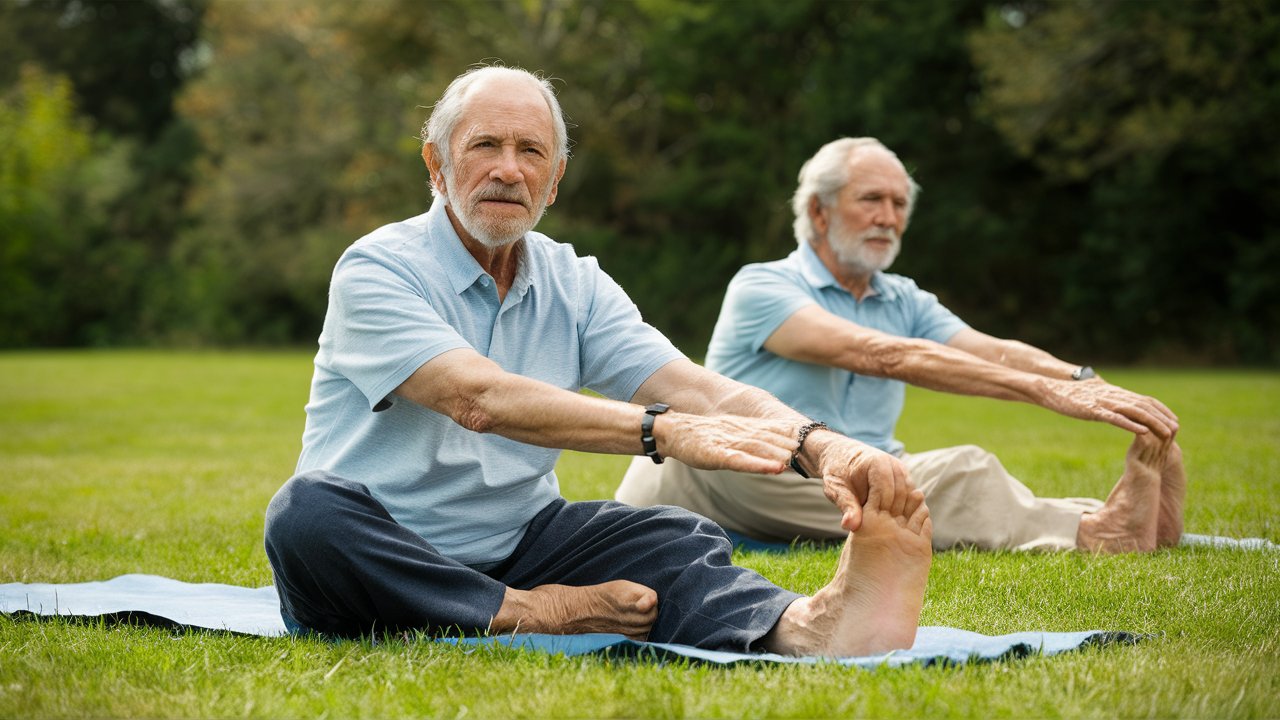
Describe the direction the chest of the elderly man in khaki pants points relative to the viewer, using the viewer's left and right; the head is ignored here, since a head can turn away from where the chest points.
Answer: facing the viewer and to the right of the viewer

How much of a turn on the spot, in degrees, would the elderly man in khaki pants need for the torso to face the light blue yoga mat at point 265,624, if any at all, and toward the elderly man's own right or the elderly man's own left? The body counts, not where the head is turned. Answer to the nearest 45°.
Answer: approximately 90° to the elderly man's own right
